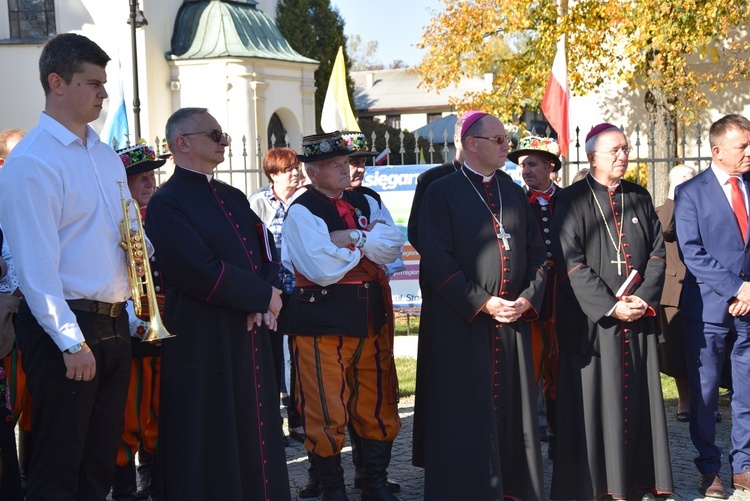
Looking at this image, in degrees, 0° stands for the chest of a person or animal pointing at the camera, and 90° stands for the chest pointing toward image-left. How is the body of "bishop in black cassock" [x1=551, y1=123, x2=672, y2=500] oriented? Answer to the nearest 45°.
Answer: approximately 315°

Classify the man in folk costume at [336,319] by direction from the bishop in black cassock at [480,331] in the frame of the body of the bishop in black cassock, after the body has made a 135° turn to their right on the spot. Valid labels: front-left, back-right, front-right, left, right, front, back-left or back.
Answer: front

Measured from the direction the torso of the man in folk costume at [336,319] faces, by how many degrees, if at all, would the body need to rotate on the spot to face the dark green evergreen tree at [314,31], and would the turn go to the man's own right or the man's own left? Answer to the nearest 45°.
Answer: approximately 135° to the man's own left

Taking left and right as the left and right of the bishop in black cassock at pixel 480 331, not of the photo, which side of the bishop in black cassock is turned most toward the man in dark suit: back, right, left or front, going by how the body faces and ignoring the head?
left

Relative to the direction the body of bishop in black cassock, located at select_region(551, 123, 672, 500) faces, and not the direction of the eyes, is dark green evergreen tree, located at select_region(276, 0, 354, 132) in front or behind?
behind

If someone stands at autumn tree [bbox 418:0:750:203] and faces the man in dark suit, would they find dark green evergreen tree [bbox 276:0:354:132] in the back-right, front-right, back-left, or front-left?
back-right

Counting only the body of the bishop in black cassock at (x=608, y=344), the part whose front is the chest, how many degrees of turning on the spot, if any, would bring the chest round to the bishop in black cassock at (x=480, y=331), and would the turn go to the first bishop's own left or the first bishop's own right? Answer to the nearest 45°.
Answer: approximately 90° to the first bishop's own right

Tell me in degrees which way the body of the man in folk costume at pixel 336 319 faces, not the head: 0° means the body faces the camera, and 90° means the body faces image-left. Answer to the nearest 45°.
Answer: approximately 315°
